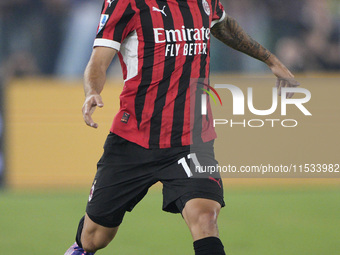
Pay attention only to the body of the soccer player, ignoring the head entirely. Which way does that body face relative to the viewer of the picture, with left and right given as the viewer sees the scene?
facing the viewer and to the right of the viewer
